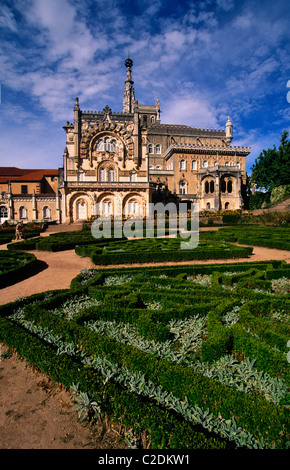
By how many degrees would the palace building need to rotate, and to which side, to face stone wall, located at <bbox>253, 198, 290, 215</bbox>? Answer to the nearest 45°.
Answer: approximately 45° to its left

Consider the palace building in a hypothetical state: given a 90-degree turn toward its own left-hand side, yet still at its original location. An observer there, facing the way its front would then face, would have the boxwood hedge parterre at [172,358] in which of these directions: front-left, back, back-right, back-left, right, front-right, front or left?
right

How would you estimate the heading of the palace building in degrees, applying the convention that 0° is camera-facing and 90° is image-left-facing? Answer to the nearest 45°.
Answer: approximately 0°

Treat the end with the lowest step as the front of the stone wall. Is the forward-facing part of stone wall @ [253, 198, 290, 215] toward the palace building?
yes

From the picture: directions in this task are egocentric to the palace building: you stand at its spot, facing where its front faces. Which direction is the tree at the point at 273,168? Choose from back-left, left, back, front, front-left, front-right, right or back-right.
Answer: left

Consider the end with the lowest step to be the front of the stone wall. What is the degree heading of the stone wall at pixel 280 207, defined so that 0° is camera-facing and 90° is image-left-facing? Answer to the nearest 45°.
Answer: approximately 90°

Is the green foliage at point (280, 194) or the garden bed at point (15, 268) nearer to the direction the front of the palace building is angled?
the garden bed

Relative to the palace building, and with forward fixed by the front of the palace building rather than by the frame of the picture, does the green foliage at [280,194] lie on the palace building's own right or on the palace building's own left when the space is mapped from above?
on the palace building's own left

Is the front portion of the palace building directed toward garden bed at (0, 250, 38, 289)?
yes

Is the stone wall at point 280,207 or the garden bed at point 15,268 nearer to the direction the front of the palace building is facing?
the garden bed
